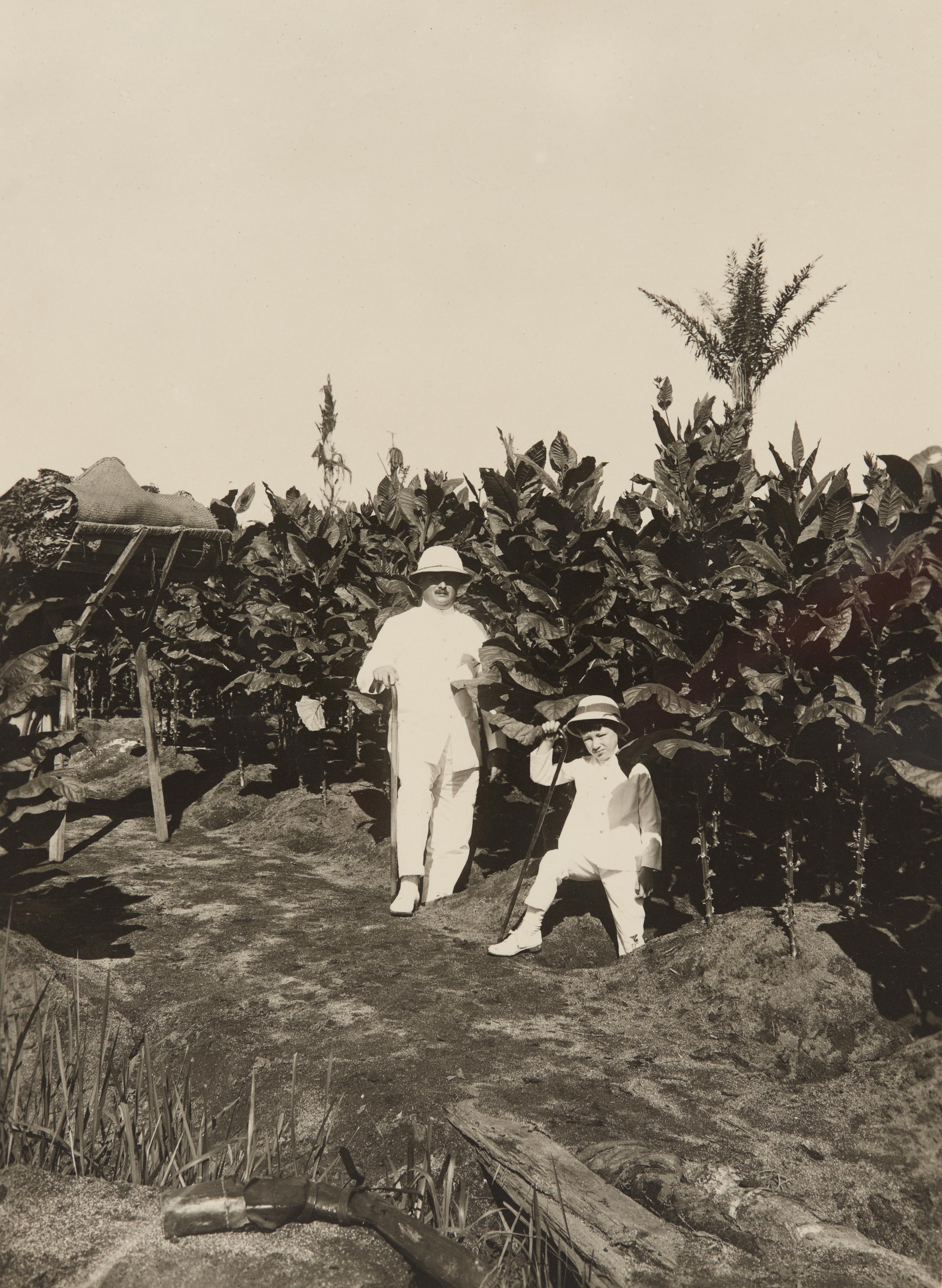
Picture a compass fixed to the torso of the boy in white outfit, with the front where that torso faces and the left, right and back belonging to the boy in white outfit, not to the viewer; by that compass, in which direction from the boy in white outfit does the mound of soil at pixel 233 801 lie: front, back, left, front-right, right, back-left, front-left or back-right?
back-right

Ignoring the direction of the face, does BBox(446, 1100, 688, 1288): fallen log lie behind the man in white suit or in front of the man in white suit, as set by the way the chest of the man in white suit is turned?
in front

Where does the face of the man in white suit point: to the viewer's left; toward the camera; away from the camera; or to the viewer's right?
toward the camera

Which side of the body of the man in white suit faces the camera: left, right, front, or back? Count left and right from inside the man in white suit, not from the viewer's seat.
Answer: front

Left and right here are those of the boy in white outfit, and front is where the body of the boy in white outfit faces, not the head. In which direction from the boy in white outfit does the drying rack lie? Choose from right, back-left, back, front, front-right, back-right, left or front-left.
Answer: back-right

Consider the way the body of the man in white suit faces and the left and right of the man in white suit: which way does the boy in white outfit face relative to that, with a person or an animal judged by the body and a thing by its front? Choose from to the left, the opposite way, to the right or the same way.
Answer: the same way

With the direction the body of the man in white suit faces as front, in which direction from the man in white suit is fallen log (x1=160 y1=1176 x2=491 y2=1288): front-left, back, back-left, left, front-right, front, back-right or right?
front

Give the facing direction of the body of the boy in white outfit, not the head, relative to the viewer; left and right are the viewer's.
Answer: facing the viewer

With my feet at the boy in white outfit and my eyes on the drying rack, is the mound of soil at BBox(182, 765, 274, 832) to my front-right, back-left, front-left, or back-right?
front-right

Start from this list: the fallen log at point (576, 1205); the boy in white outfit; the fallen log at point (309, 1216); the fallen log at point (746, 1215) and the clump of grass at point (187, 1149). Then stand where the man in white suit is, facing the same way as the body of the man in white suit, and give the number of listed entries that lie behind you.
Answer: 0

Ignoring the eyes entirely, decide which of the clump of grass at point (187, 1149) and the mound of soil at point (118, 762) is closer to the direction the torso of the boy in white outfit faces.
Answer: the clump of grass

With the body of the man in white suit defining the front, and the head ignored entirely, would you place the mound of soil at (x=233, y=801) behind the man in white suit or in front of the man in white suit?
behind

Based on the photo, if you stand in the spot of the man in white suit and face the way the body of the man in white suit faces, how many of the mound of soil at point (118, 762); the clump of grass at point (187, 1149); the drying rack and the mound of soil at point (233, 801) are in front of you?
1

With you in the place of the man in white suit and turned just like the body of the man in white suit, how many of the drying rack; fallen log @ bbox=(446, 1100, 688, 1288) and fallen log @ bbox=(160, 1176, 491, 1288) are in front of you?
2

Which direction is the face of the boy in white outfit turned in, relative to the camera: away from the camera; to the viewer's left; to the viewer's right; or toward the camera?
toward the camera

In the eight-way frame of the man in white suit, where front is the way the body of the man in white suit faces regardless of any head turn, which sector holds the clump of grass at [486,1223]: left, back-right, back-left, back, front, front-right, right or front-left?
front
